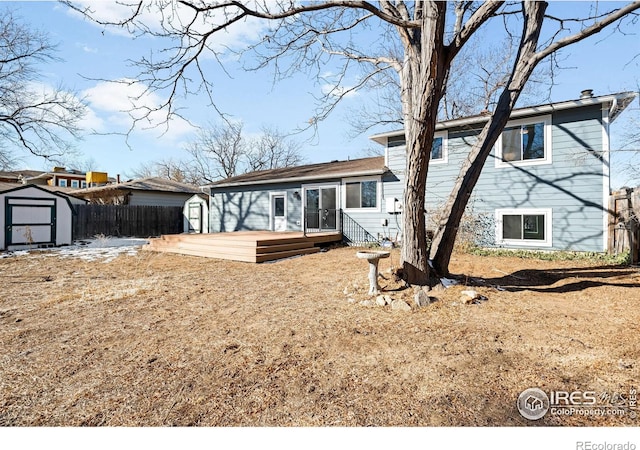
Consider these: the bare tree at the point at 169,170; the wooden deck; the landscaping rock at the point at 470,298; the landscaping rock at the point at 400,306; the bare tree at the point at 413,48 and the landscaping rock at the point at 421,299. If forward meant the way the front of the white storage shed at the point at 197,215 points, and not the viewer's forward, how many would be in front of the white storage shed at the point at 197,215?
5

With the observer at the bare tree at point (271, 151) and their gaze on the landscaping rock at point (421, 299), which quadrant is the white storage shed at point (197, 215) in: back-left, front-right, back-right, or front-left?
front-right

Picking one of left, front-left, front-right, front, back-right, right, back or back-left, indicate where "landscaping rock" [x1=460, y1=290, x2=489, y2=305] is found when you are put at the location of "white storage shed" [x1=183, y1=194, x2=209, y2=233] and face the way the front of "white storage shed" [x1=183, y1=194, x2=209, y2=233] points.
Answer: front

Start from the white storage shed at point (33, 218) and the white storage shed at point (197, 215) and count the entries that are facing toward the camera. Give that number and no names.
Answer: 2

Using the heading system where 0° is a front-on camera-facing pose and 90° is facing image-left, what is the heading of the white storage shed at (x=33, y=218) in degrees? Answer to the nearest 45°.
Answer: approximately 0°

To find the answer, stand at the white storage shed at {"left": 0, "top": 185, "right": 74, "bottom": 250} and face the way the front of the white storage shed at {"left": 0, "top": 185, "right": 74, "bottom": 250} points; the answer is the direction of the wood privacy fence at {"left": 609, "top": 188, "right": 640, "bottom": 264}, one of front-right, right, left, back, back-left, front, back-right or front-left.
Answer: front-left

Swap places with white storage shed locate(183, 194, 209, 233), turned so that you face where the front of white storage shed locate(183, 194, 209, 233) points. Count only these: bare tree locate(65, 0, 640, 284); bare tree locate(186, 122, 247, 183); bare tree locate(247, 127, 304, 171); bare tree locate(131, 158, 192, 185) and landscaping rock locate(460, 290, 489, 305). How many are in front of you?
2

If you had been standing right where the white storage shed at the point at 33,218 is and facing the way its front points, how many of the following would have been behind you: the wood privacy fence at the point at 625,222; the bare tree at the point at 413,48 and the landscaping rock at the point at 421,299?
0

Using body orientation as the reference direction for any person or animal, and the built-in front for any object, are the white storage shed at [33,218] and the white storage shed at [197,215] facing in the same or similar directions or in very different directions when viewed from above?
same or similar directions

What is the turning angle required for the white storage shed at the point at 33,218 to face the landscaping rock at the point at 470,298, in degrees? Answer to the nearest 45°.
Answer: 0° — it already faces it

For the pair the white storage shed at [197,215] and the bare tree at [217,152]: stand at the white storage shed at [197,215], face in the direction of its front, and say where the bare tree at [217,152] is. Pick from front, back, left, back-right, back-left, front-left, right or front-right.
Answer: back

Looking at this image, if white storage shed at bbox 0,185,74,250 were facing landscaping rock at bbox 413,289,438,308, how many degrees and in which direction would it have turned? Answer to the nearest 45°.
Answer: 0° — it already faces it

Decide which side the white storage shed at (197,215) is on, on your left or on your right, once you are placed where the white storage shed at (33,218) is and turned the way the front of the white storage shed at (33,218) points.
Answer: on your left
